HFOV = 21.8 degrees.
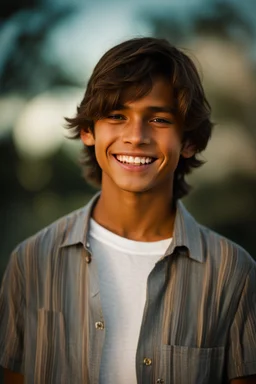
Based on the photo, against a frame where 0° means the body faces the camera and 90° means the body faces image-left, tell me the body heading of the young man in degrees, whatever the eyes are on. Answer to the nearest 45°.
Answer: approximately 0°
